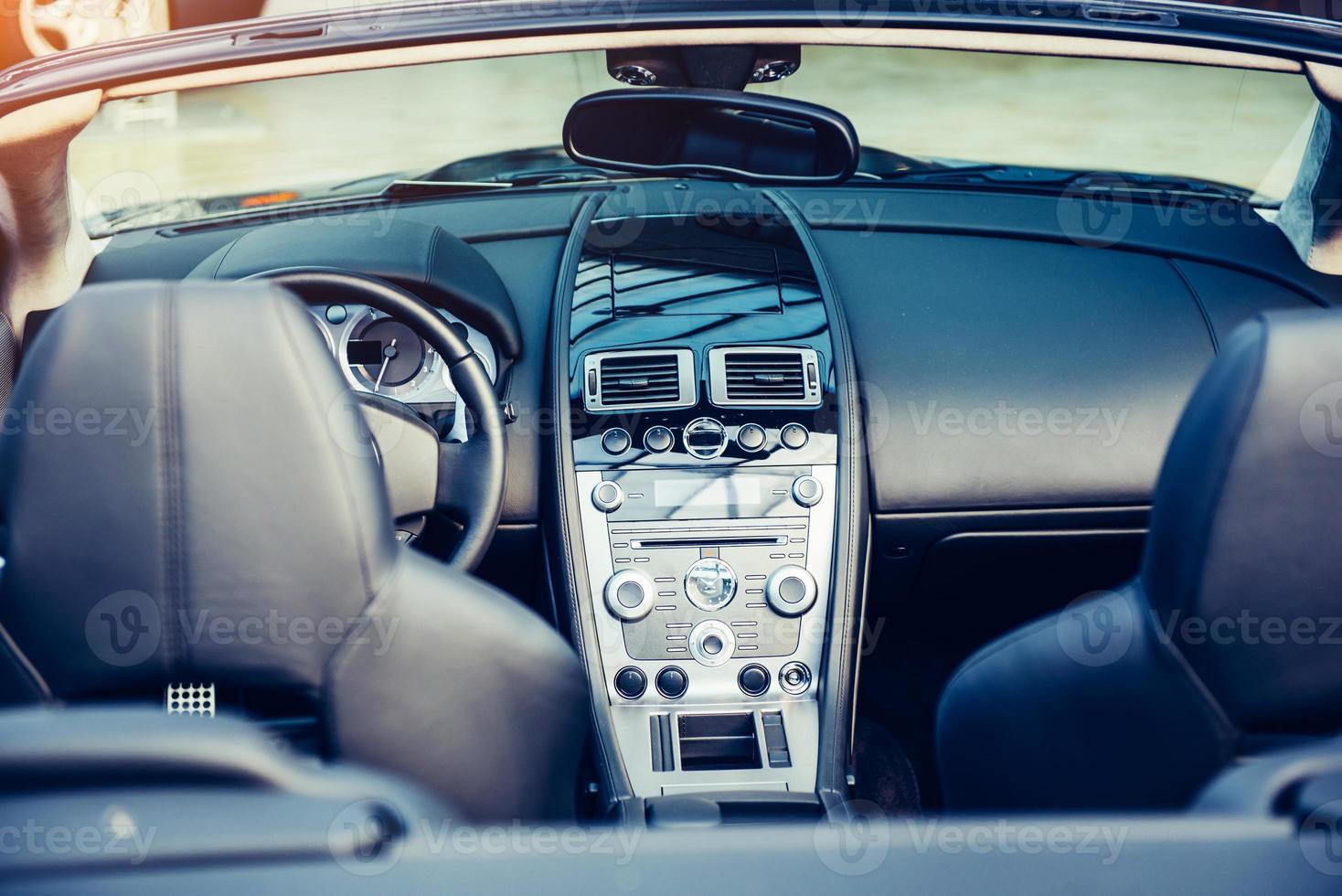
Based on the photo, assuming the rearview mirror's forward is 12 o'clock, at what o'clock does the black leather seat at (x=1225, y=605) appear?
The black leather seat is roughly at 11 o'clock from the rearview mirror.

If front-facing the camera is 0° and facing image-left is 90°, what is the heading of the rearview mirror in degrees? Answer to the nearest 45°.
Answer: approximately 0°

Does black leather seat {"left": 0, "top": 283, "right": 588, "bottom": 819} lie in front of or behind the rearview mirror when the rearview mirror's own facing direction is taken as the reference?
in front
